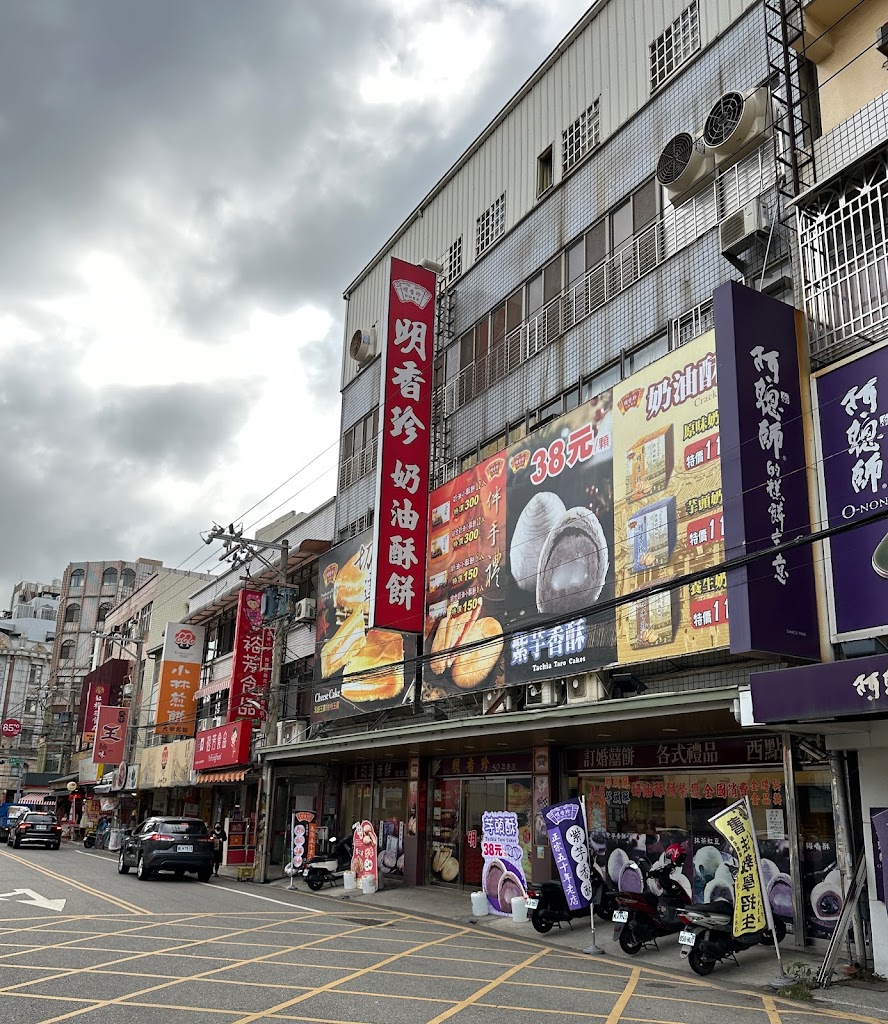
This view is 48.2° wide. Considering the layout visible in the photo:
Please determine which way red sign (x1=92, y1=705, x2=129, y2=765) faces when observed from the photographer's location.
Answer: facing the viewer

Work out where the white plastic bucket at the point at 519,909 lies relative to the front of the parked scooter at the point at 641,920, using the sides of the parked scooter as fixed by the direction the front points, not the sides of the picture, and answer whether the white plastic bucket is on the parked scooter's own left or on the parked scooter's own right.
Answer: on the parked scooter's own left

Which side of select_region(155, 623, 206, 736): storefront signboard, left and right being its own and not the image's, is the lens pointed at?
front

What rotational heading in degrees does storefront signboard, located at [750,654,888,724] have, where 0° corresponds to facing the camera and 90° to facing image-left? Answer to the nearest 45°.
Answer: approximately 45°

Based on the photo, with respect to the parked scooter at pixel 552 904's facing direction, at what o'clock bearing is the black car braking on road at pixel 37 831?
The black car braking on road is roughly at 9 o'clock from the parked scooter.

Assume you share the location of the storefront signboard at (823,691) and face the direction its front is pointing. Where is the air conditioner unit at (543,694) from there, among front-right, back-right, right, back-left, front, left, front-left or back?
right

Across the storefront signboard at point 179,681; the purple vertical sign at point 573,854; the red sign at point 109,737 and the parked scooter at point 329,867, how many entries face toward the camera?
3

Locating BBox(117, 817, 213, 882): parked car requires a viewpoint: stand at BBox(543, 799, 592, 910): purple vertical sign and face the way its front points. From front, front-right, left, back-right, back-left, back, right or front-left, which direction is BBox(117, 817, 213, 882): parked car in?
back-right

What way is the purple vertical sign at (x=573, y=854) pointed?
toward the camera

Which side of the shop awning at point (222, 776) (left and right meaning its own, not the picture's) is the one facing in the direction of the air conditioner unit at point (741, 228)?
left

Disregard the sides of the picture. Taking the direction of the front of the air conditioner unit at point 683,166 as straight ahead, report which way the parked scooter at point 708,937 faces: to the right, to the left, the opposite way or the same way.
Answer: the opposite way

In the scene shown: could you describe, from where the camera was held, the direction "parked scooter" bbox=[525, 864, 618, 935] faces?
facing away from the viewer and to the right of the viewer

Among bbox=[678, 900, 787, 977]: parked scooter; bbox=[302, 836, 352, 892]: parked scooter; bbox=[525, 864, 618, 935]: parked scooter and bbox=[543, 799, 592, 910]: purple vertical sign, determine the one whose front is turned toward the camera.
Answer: the purple vertical sign

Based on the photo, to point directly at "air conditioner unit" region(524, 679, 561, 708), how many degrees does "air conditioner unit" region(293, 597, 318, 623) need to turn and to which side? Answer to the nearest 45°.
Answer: approximately 45° to its left

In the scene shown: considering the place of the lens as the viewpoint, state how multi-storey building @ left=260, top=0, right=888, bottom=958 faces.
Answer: facing the viewer and to the left of the viewer

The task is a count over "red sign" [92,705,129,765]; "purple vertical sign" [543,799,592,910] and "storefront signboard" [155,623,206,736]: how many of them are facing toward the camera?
3

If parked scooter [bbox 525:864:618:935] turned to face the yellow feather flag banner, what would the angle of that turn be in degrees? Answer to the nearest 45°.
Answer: approximately 90° to its right
